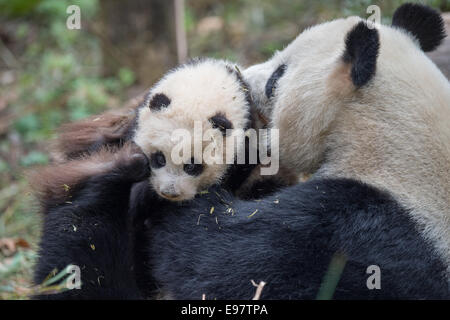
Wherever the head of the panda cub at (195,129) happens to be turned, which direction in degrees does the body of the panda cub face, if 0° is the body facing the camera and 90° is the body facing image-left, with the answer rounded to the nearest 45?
approximately 0°
